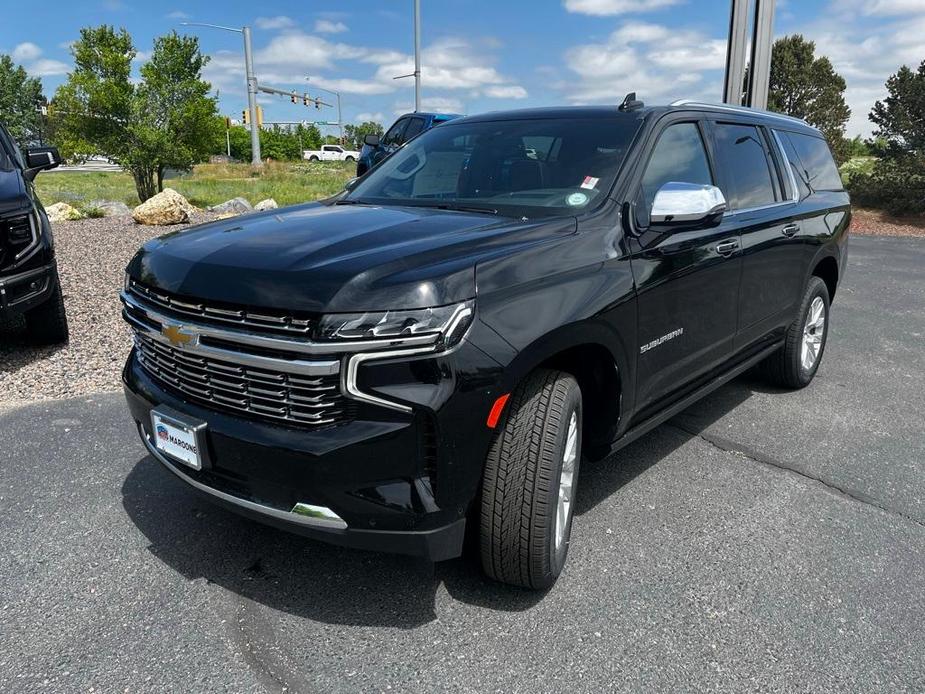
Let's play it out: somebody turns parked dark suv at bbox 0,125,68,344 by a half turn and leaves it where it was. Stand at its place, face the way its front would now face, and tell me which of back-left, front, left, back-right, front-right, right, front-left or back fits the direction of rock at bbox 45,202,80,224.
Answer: front

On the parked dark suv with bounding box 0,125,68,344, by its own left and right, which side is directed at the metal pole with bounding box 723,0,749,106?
left

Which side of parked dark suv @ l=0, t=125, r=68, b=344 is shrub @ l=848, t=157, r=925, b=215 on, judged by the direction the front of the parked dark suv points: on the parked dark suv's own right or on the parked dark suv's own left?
on the parked dark suv's own left

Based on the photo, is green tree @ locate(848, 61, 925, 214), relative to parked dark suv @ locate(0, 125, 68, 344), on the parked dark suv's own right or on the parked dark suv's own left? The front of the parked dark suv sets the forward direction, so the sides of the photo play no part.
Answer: on the parked dark suv's own left

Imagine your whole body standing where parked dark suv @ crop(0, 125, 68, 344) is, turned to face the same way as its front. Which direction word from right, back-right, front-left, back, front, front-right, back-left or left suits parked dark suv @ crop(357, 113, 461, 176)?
back-left

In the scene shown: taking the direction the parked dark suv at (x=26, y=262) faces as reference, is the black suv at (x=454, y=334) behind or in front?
in front

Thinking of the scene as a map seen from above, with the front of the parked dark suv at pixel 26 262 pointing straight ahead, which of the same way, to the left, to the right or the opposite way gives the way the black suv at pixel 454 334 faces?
to the right

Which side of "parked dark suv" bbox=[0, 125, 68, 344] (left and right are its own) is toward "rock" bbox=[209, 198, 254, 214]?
back

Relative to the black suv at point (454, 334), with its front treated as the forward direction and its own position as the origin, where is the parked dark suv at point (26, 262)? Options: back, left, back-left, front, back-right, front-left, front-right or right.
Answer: right

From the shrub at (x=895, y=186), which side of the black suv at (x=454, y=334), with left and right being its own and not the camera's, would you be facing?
back

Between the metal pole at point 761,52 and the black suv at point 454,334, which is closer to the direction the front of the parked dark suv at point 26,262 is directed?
the black suv

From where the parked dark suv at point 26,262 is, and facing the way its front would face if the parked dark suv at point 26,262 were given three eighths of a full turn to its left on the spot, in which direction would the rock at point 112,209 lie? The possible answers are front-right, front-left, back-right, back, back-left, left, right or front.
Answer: front-left

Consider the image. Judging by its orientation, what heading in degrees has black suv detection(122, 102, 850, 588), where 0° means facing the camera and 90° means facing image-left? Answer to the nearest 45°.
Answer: approximately 45°

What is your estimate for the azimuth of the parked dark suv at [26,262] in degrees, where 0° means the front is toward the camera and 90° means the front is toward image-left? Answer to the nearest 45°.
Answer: approximately 0°

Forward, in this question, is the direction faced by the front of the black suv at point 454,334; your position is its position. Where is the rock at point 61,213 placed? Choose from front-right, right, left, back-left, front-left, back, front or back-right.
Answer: right

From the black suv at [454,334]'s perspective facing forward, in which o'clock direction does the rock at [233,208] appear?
The rock is roughly at 4 o'clock from the black suv.

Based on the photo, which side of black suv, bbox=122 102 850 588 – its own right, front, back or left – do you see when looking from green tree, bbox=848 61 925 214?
back
